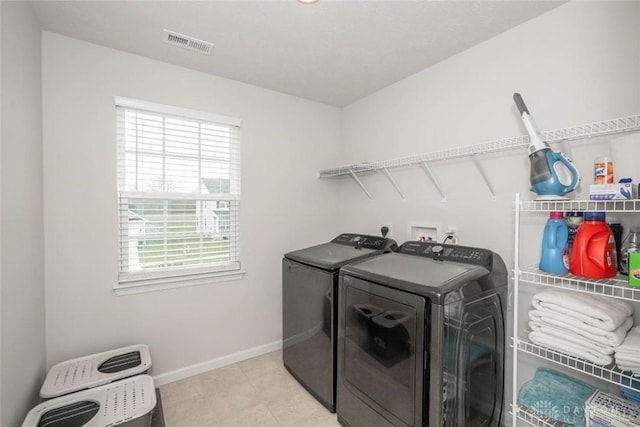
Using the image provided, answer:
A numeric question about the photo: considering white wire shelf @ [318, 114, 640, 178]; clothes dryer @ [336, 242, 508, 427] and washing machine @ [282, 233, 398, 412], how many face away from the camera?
0

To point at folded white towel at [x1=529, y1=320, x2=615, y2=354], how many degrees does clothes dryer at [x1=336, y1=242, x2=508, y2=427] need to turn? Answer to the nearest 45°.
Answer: approximately 135° to its left

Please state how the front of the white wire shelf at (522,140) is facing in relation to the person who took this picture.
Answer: facing the viewer and to the left of the viewer

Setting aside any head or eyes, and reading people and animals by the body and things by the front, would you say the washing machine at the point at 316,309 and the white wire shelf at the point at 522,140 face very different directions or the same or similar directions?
same or similar directions

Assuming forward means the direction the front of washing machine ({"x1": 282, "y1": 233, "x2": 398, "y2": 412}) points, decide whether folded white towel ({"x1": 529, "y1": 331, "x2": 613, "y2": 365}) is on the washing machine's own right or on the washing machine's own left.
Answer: on the washing machine's own left

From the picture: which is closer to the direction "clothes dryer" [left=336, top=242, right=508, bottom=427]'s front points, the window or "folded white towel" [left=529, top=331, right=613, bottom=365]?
the window

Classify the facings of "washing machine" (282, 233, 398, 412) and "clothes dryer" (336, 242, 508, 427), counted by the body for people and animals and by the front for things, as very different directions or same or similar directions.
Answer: same or similar directions

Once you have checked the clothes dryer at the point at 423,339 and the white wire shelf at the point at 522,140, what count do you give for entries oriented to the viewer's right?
0
